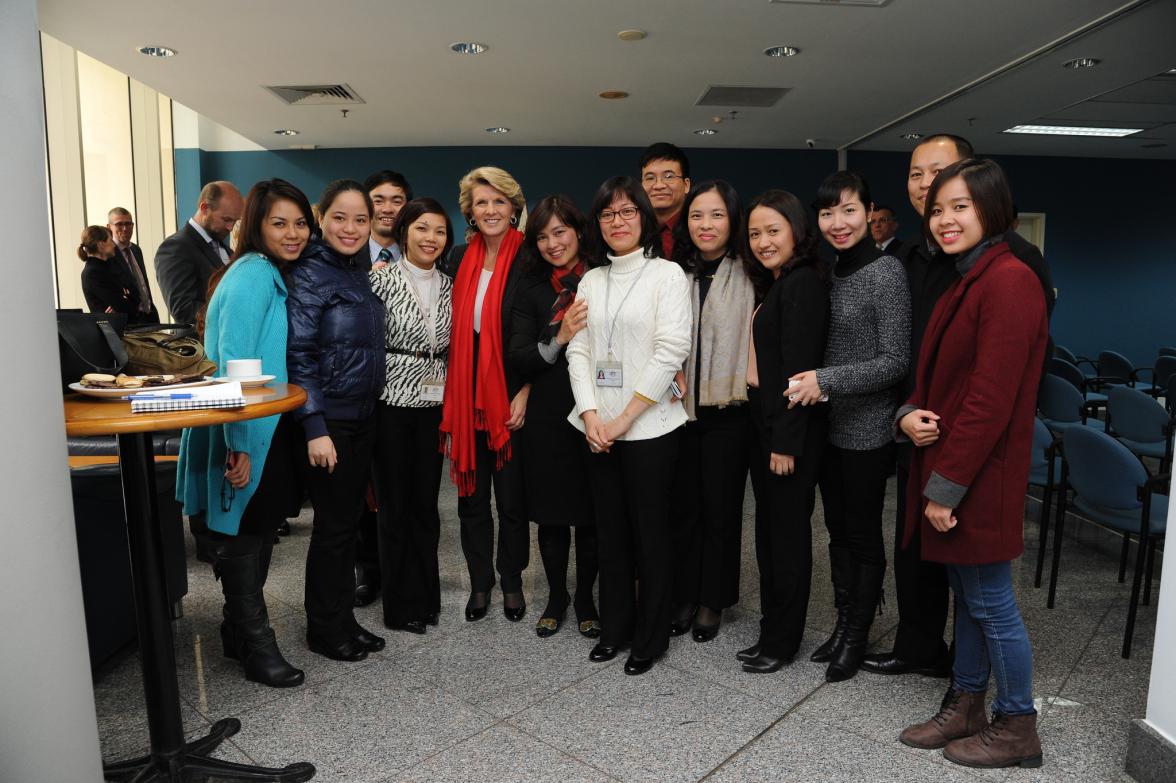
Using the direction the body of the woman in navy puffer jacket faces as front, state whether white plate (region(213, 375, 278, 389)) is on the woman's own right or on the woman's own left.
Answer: on the woman's own right

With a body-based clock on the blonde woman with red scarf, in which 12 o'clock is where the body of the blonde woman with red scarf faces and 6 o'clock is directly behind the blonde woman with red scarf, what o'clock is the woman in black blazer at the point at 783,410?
The woman in black blazer is roughly at 10 o'clock from the blonde woman with red scarf.

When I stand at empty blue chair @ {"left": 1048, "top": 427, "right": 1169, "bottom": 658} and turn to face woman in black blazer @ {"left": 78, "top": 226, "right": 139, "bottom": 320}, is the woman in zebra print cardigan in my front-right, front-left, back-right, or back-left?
front-left

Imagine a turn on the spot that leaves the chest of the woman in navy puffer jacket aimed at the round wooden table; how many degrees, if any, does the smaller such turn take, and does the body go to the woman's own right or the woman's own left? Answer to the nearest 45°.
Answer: approximately 90° to the woman's own right

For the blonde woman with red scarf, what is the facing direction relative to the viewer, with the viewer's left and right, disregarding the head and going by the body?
facing the viewer

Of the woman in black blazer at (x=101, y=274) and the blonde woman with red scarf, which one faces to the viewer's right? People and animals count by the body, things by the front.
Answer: the woman in black blazer

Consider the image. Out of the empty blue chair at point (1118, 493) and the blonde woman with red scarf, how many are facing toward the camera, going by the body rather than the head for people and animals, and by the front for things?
1

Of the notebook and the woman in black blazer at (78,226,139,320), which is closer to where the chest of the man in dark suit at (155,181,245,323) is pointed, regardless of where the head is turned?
the notebook

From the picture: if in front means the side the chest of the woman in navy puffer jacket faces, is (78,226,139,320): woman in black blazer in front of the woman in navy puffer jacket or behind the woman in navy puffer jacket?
behind

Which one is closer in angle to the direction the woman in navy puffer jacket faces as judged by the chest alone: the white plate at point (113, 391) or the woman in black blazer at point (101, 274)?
the white plate

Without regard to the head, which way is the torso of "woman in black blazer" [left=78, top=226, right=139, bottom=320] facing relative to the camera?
to the viewer's right

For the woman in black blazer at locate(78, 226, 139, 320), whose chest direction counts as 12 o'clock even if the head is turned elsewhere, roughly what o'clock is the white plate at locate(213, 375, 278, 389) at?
The white plate is roughly at 3 o'clock from the woman in black blazer.

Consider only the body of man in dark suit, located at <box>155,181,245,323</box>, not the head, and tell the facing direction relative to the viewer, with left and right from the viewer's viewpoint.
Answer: facing the viewer and to the right of the viewer
